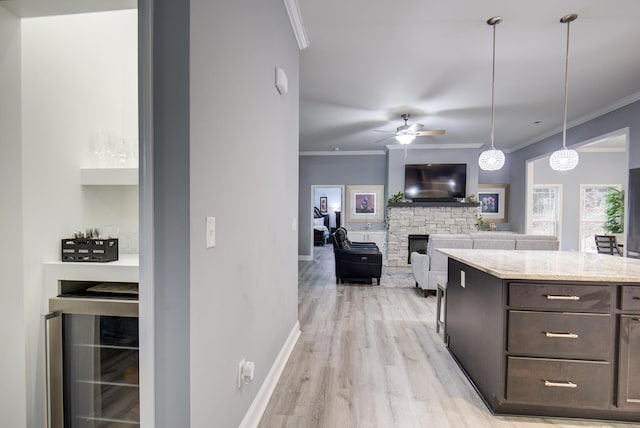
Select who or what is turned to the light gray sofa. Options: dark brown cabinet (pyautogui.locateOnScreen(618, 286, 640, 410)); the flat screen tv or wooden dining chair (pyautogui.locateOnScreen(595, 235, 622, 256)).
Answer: the flat screen tv

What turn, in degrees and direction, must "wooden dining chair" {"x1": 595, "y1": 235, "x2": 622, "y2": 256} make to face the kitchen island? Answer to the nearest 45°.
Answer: approximately 135° to its right

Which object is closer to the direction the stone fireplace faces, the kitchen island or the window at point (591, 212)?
the kitchen island

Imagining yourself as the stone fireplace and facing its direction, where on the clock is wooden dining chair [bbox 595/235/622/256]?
The wooden dining chair is roughly at 9 o'clock from the stone fireplace.

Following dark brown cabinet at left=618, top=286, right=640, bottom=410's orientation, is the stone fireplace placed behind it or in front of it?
behind

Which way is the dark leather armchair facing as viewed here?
to the viewer's right

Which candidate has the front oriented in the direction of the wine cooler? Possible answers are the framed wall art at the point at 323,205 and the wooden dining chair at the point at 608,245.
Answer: the framed wall art

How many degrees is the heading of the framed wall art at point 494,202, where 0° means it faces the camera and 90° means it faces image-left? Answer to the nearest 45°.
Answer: approximately 0°

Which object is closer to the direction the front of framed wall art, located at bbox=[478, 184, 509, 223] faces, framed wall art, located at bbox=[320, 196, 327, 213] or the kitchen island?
the kitchen island
